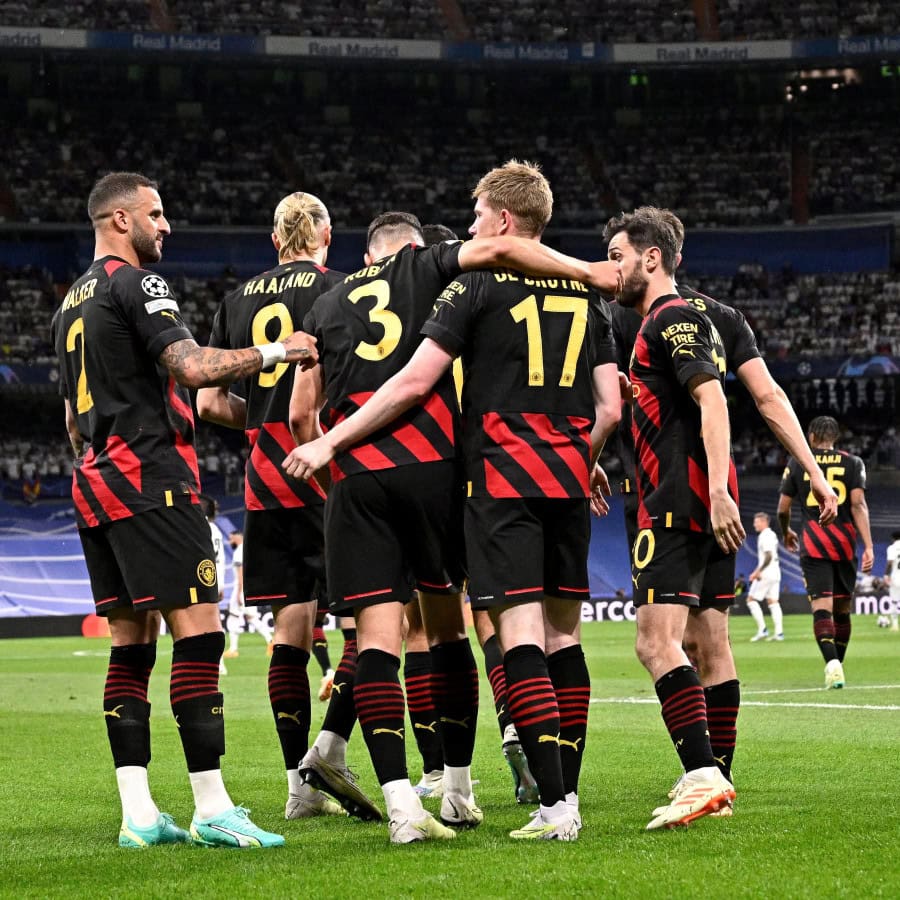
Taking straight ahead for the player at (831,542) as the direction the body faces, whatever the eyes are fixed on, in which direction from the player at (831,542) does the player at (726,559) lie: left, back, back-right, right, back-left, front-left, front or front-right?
back

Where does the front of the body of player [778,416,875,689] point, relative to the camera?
away from the camera

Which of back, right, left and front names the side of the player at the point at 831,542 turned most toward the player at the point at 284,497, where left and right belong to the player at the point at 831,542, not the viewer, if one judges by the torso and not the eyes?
back

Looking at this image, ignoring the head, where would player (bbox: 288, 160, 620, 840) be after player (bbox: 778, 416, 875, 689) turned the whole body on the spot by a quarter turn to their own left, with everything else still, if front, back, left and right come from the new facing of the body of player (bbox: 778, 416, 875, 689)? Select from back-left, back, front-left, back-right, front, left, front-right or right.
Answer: left

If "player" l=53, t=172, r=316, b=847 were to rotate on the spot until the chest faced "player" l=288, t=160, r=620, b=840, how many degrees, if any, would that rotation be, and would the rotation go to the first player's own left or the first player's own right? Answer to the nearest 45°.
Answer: approximately 45° to the first player's own right

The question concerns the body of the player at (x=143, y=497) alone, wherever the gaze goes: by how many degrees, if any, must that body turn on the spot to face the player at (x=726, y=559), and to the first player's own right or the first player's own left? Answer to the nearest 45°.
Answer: approximately 45° to the first player's own right

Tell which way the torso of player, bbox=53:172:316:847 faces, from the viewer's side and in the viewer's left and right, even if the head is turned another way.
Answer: facing away from the viewer and to the right of the viewer

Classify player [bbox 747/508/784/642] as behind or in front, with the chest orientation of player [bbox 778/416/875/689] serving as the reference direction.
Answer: in front
